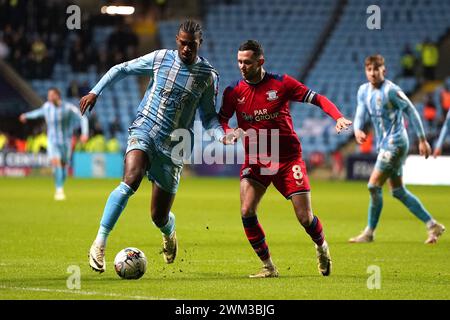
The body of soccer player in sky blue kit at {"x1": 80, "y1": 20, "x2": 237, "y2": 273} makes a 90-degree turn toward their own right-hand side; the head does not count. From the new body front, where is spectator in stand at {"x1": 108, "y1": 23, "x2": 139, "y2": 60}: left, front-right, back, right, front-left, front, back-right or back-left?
right

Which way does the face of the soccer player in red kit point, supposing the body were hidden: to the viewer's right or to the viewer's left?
to the viewer's left

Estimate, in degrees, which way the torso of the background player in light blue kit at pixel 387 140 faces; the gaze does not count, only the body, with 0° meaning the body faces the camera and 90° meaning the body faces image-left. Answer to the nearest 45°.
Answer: approximately 45°

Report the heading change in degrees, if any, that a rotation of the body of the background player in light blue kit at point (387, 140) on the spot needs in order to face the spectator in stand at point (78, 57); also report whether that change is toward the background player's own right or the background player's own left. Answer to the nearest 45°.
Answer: approximately 90° to the background player's own right

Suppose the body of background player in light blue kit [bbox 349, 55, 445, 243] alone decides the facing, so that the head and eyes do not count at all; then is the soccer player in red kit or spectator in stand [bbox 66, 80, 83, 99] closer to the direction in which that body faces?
the soccer player in red kit

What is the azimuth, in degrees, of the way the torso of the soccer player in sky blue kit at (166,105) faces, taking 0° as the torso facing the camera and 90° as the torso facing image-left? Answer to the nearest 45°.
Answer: approximately 0°

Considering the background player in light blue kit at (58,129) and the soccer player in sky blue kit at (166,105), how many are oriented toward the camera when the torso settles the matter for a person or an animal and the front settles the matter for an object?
2

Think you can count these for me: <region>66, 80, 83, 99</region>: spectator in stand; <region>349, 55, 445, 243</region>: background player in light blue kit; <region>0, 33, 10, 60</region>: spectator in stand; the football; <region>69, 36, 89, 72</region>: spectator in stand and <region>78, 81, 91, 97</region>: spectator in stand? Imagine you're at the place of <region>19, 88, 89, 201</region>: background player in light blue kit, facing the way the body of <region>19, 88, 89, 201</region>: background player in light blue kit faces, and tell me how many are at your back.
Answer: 4

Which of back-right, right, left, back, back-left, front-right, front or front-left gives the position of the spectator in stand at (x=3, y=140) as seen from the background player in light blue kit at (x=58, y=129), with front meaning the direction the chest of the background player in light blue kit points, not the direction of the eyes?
back

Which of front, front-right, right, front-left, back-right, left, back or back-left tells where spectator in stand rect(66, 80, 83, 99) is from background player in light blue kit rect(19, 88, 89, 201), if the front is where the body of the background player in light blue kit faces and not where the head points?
back

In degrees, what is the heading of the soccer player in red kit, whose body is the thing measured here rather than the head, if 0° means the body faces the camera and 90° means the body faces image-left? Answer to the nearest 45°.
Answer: approximately 45°

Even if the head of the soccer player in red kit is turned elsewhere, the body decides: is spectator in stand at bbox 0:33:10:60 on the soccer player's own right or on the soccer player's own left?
on the soccer player's own right

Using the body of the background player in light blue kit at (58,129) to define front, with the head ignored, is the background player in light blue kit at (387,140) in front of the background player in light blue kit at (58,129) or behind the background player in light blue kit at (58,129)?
in front
